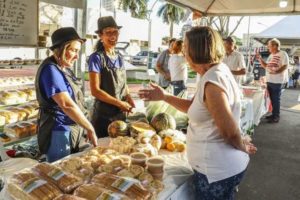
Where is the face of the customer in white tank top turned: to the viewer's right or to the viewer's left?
to the viewer's left

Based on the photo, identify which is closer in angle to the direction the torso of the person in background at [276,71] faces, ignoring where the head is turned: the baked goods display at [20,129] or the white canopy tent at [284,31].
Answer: the baked goods display

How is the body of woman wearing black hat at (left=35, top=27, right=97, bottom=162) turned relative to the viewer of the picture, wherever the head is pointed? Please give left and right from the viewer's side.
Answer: facing to the right of the viewer

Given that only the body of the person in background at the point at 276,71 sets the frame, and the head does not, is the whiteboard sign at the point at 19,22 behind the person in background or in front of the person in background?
in front

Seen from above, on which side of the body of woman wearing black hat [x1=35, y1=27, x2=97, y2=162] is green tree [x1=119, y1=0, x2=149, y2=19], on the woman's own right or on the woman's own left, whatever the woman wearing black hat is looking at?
on the woman's own left

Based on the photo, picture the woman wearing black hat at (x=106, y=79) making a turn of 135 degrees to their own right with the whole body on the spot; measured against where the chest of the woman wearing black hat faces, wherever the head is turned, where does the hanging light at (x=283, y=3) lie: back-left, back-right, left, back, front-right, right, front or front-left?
back-right

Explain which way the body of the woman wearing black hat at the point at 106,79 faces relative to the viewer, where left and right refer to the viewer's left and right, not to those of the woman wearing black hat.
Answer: facing the viewer and to the right of the viewer

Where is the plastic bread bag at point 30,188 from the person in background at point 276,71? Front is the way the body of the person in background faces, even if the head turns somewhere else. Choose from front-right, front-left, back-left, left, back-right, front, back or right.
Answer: front-left

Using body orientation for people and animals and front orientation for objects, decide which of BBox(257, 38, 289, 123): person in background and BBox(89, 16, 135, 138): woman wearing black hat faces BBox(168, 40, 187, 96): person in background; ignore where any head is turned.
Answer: BBox(257, 38, 289, 123): person in background

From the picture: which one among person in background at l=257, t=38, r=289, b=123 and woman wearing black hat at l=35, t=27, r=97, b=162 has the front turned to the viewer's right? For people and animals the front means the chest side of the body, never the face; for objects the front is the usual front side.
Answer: the woman wearing black hat

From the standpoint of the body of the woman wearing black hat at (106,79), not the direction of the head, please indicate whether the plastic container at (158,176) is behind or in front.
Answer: in front

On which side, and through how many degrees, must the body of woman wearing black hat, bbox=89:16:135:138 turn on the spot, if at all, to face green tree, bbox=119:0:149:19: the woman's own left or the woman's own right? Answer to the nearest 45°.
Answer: approximately 135° to the woman's own left

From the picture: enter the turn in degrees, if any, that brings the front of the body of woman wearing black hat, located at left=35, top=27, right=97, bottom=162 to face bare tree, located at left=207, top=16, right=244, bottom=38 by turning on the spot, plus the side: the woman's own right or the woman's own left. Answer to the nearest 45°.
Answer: approximately 45° to the woman's own left

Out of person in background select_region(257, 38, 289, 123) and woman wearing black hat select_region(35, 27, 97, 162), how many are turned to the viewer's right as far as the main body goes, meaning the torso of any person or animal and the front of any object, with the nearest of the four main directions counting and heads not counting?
1

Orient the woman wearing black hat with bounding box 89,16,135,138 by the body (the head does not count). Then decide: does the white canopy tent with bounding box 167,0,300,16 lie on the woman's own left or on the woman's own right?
on the woman's own left
